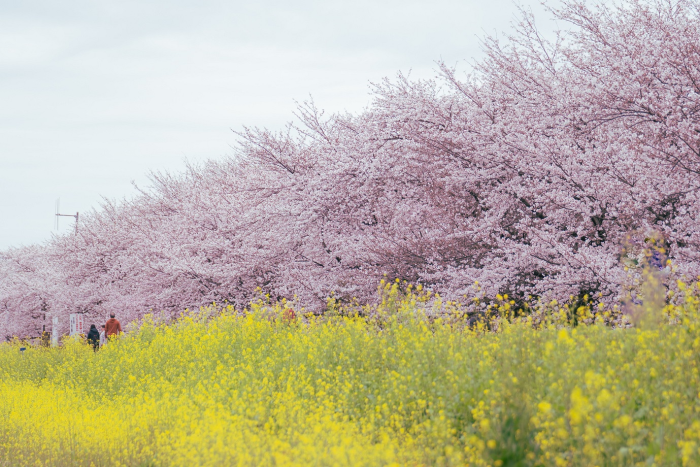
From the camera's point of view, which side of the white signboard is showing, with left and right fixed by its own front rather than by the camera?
front
